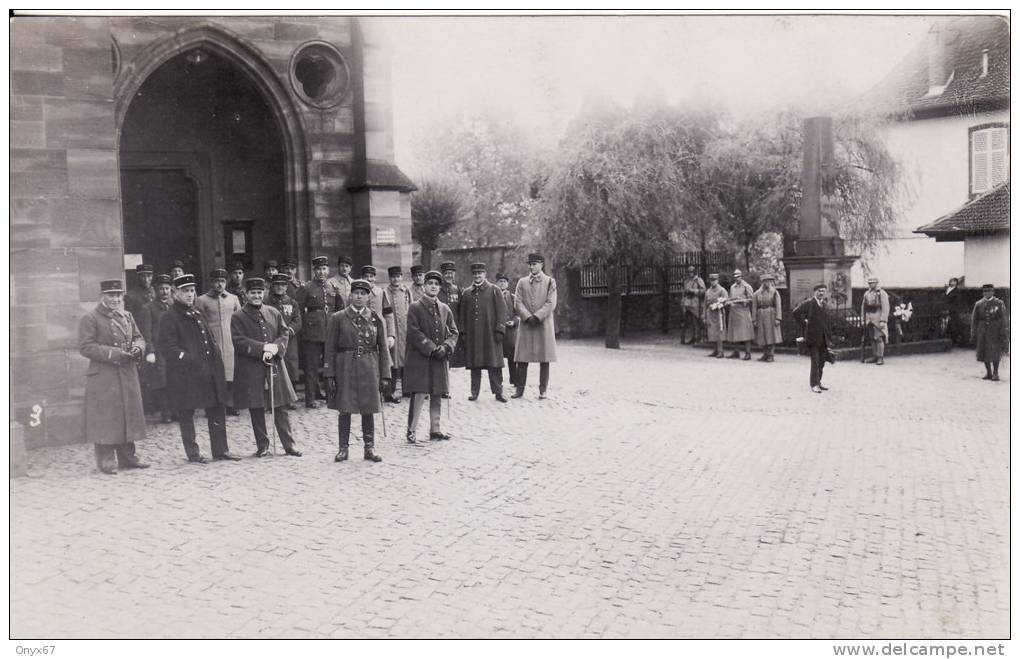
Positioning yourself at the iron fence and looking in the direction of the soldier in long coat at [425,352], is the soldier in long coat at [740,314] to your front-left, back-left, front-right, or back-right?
front-left

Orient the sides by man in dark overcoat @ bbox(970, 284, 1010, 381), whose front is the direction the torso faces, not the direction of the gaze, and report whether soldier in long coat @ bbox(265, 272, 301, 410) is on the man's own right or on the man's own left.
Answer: on the man's own right

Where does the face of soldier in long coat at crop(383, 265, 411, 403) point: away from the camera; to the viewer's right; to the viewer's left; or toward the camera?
toward the camera

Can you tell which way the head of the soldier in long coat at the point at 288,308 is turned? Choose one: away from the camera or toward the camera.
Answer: toward the camera

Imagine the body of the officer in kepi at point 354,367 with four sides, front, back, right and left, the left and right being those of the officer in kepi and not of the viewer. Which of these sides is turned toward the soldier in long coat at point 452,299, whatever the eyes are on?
back

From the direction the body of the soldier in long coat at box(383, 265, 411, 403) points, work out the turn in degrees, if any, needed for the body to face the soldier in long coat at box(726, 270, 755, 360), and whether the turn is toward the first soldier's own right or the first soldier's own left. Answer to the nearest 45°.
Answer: approximately 135° to the first soldier's own left

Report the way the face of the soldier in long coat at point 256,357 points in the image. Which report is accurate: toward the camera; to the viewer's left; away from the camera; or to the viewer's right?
toward the camera

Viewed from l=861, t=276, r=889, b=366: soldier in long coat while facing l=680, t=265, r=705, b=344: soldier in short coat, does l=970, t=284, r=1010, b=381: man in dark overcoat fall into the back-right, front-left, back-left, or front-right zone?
back-left

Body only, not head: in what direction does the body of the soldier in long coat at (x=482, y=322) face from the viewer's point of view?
toward the camera

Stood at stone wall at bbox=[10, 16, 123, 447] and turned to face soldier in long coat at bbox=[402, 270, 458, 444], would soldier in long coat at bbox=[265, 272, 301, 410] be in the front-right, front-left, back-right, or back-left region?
front-left

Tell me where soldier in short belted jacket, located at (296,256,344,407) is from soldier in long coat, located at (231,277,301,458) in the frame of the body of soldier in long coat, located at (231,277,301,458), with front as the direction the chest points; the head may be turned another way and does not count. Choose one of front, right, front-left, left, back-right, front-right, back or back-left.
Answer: back

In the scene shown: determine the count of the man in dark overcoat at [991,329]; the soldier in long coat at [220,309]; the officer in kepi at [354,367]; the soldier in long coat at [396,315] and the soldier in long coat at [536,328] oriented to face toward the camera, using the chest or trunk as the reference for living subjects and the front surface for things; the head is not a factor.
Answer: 5

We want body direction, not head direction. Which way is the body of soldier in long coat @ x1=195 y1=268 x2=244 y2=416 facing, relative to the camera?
toward the camera

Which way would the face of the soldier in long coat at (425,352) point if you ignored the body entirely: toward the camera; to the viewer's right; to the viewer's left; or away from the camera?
toward the camera

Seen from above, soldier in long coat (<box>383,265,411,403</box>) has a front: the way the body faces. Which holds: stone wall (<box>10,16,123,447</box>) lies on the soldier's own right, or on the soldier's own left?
on the soldier's own right

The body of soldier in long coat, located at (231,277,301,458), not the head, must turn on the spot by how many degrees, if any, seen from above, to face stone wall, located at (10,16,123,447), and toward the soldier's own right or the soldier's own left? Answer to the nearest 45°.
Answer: approximately 135° to the soldier's own right

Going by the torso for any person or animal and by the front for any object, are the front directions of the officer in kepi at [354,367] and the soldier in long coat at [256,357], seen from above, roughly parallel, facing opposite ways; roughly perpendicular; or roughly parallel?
roughly parallel
